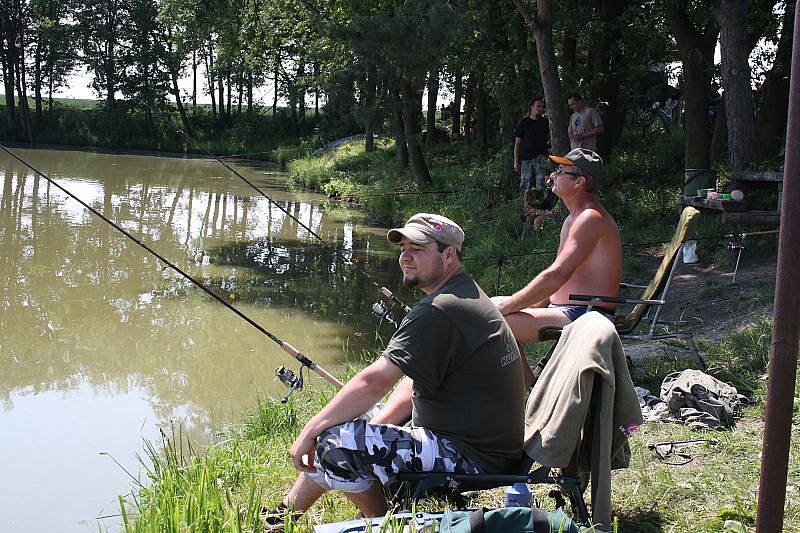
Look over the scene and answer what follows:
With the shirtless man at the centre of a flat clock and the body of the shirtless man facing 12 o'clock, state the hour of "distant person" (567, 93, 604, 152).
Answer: The distant person is roughly at 3 o'clock from the shirtless man.

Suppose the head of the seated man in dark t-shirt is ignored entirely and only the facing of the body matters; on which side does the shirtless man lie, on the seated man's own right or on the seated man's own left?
on the seated man's own right

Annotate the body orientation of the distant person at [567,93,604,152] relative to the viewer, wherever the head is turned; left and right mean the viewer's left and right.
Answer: facing the viewer and to the left of the viewer

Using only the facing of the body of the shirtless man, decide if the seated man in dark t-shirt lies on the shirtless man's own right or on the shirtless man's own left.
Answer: on the shirtless man's own left

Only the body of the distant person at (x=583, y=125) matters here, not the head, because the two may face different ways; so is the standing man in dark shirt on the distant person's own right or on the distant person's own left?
on the distant person's own right

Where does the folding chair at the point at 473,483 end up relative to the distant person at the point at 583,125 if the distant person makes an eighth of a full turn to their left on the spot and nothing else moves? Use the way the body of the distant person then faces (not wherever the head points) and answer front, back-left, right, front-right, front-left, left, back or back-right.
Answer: front

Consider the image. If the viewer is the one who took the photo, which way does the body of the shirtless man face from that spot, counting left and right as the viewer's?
facing to the left of the viewer

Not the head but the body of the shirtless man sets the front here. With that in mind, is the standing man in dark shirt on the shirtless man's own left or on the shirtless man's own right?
on the shirtless man's own right

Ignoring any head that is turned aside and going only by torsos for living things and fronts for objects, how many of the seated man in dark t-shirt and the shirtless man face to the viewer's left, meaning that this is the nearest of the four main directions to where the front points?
2

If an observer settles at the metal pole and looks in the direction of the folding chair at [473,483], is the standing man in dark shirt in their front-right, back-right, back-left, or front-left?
front-right

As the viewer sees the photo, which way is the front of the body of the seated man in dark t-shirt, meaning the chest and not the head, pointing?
to the viewer's left

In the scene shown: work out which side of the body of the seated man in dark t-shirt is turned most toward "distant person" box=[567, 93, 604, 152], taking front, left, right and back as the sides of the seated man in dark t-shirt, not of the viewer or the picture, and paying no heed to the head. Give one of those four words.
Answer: right
